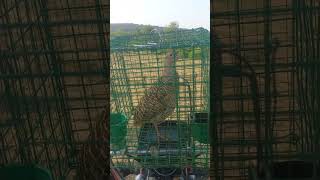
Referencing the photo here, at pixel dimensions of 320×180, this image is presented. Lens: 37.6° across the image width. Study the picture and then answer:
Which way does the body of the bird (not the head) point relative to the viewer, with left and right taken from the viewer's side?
facing to the right of the viewer
